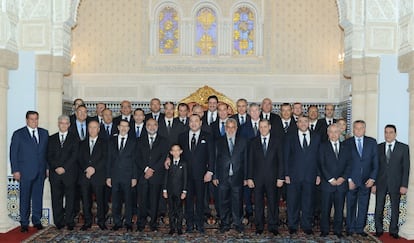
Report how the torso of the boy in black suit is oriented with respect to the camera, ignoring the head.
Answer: toward the camera
